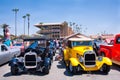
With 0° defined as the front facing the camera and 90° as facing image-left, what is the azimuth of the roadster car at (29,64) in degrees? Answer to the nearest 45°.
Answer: approximately 0°

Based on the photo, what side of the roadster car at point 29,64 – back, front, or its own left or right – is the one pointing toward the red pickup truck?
left

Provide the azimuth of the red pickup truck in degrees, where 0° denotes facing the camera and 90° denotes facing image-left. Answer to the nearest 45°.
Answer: approximately 315°

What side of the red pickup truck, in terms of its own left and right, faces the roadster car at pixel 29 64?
right
